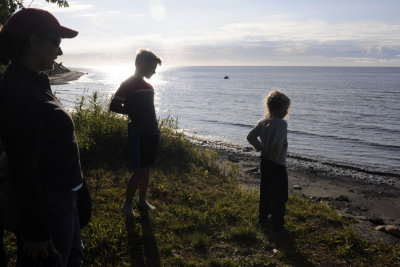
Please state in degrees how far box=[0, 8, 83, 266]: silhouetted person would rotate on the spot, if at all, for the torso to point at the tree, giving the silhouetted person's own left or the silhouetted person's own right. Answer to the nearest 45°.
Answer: approximately 90° to the silhouetted person's own left

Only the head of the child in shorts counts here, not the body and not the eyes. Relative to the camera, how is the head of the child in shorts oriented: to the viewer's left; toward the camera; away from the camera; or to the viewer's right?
to the viewer's right

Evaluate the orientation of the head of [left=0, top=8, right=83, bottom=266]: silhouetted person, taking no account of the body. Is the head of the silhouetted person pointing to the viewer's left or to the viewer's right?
to the viewer's right

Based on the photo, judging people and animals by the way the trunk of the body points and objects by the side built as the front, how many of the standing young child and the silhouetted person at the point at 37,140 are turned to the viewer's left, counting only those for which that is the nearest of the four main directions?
0

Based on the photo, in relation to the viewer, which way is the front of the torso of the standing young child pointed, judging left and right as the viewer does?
facing away from the viewer and to the right of the viewer

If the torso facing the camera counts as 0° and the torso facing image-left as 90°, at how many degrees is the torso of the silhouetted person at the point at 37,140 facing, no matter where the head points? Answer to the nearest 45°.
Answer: approximately 270°
